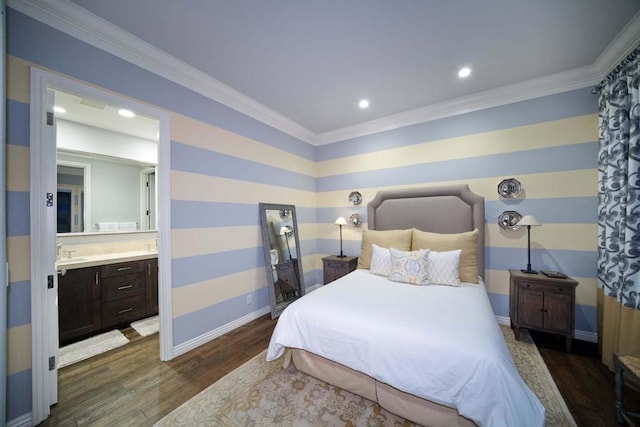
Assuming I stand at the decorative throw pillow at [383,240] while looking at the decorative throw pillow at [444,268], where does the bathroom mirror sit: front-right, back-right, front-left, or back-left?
back-right

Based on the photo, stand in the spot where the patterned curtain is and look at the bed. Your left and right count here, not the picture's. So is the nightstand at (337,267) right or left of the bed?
right

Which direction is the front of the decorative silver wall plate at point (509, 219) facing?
toward the camera

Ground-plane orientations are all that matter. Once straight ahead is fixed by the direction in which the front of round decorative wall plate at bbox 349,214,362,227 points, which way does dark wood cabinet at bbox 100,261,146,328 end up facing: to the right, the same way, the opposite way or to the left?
to the left

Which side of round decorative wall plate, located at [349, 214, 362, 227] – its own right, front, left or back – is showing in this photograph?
front

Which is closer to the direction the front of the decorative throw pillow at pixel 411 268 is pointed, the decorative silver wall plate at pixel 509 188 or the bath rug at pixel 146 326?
the bath rug

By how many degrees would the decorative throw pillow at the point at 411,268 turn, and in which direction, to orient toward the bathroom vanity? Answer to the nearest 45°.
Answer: approximately 90° to its right

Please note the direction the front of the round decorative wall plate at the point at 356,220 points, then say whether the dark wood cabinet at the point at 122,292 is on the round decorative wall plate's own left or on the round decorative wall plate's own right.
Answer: on the round decorative wall plate's own right

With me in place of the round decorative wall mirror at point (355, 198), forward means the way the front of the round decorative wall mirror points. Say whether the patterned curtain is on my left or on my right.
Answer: on my left

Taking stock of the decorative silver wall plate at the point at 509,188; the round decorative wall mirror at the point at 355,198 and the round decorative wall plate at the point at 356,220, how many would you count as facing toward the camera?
3

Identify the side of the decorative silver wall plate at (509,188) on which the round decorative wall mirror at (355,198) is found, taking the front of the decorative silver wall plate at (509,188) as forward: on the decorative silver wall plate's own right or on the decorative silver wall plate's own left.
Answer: on the decorative silver wall plate's own right

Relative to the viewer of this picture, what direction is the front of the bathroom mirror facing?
facing the viewer and to the right of the viewer

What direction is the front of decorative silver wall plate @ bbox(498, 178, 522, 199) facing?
toward the camera

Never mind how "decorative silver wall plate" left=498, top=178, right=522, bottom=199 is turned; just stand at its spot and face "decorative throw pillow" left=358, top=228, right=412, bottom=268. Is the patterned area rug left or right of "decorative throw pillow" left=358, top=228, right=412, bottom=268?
left

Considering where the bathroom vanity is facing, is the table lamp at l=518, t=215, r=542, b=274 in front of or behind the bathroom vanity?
in front
